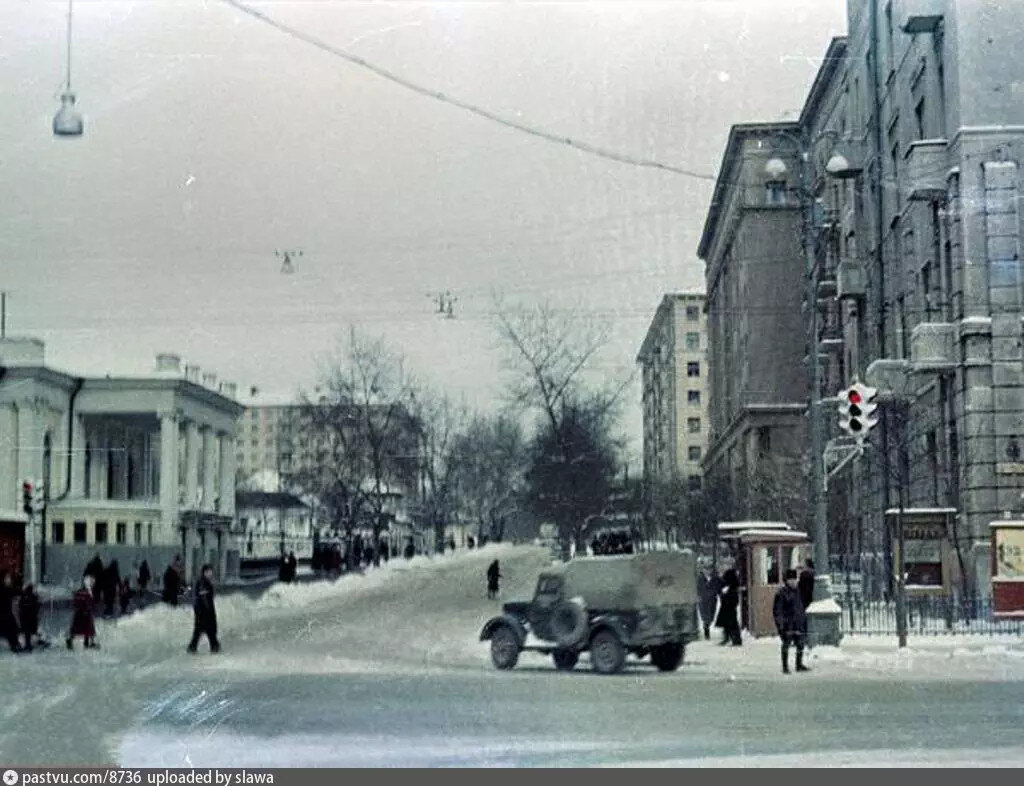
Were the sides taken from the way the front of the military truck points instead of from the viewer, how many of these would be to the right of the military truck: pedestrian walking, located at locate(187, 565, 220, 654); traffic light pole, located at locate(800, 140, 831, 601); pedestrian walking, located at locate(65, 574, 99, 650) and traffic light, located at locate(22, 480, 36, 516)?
1

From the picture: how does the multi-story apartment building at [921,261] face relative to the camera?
to the viewer's left

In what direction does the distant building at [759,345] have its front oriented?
to the viewer's left

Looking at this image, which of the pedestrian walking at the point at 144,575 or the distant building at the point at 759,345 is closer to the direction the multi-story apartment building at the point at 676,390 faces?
the pedestrian walking

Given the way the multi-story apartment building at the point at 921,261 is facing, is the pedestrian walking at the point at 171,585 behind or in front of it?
in front
